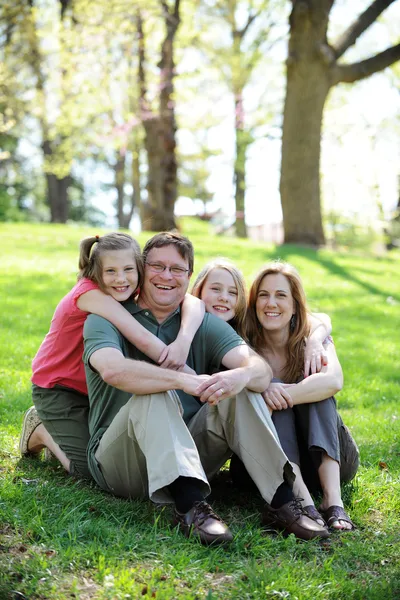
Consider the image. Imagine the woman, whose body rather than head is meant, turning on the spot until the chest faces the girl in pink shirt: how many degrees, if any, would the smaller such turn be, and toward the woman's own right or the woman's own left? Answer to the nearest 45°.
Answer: approximately 90° to the woman's own right

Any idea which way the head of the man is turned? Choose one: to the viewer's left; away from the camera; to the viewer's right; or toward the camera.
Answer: toward the camera

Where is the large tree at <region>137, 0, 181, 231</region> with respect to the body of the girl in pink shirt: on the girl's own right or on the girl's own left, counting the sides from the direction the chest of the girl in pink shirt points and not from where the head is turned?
on the girl's own left

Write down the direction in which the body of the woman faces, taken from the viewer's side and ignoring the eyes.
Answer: toward the camera

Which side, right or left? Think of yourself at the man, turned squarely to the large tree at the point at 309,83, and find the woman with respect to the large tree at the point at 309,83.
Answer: right

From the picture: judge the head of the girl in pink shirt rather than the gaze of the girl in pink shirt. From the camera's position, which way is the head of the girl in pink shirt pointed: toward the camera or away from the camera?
toward the camera

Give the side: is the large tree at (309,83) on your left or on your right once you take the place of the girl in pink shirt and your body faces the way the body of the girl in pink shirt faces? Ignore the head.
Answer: on your left

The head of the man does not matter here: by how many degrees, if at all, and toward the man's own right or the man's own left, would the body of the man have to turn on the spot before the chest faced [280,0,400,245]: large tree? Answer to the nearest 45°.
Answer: approximately 135° to the man's own left

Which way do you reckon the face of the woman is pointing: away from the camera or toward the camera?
toward the camera

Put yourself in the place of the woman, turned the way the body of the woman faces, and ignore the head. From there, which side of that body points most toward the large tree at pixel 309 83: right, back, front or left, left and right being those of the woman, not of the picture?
back

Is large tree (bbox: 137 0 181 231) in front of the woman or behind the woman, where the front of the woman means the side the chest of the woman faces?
behind

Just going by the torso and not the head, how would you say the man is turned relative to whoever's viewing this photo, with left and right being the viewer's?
facing the viewer and to the right of the viewer

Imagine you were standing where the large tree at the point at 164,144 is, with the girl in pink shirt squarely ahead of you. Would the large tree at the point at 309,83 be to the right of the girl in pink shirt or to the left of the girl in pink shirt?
left
